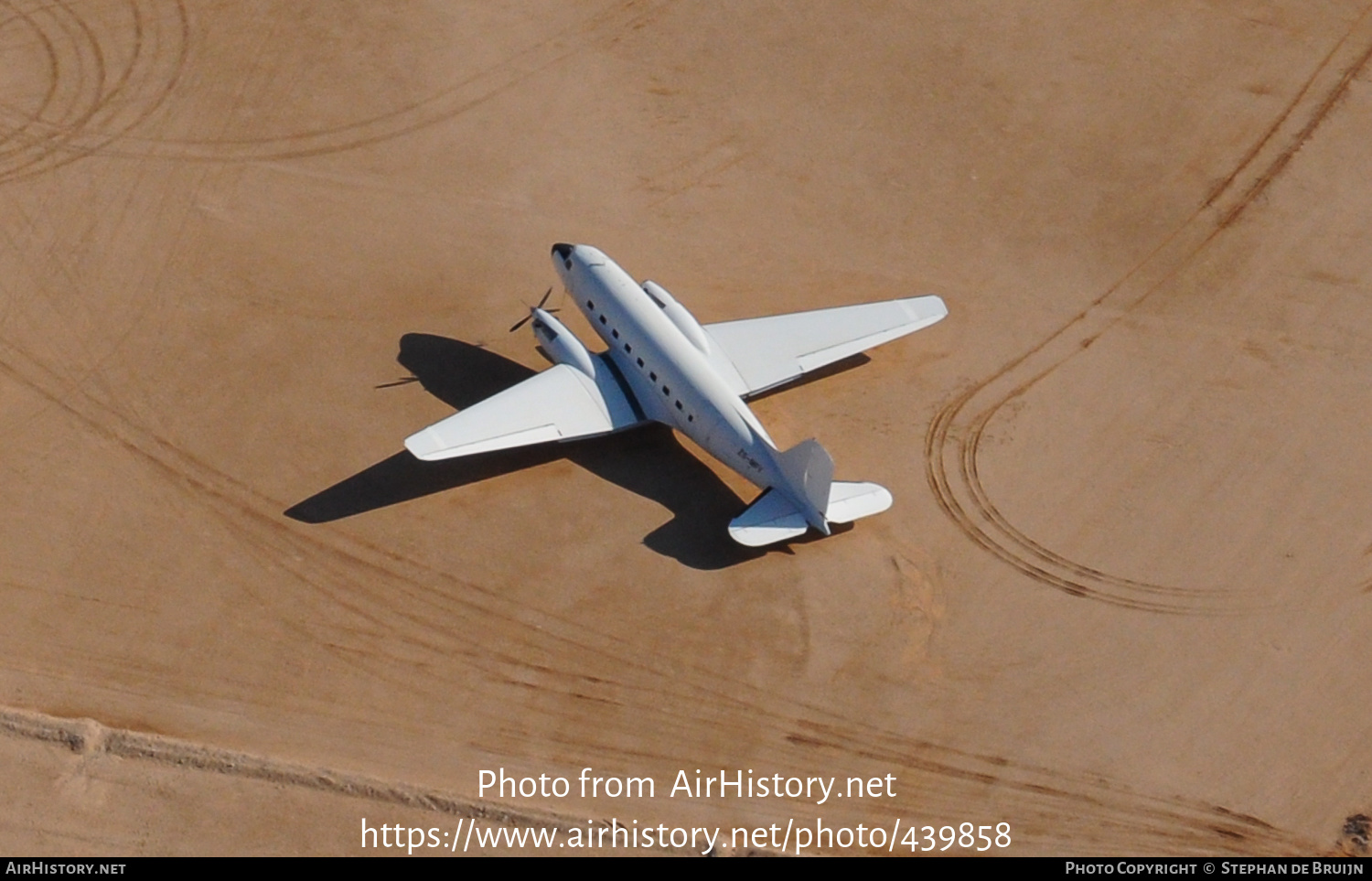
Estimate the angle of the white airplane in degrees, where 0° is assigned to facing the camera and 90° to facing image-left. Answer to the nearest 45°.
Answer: approximately 135°
